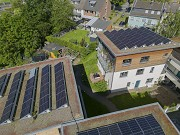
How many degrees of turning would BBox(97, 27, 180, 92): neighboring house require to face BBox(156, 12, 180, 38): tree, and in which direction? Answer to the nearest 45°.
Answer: approximately 135° to its left

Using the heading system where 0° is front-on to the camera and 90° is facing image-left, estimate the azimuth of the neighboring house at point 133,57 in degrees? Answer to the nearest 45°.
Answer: approximately 0°

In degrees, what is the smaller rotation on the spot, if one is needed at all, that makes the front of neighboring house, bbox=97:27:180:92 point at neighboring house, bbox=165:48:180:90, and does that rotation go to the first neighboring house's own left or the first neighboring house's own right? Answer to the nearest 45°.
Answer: approximately 90° to the first neighboring house's own left

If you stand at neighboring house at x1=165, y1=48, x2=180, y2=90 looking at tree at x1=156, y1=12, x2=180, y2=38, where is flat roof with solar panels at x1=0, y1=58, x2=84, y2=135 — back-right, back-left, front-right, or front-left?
back-left

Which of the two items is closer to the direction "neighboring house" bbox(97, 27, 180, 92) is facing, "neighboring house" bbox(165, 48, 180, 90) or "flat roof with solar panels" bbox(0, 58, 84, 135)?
the flat roof with solar panels

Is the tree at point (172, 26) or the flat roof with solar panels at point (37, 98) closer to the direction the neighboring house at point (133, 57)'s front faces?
the flat roof with solar panels

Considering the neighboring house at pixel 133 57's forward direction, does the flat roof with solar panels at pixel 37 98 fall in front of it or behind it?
in front
